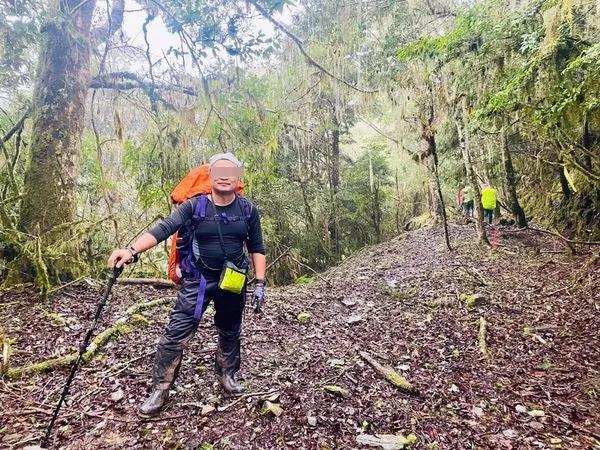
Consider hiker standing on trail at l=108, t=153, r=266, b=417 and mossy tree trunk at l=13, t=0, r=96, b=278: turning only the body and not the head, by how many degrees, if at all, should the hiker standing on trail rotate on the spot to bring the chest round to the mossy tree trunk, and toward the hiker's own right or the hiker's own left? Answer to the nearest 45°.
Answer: approximately 135° to the hiker's own right

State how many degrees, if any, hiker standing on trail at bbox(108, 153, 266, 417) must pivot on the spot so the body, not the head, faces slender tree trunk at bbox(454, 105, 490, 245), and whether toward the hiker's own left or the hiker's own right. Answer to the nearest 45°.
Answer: approximately 135° to the hiker's own left

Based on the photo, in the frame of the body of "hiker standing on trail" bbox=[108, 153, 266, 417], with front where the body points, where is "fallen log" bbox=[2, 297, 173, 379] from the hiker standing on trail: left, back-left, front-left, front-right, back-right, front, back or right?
back-right

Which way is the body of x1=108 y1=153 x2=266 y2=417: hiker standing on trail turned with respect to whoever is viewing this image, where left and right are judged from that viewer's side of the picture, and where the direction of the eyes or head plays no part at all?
facing the viewer

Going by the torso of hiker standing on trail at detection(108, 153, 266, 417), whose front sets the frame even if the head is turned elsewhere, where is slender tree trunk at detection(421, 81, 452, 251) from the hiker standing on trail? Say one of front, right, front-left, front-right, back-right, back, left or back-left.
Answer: back-left

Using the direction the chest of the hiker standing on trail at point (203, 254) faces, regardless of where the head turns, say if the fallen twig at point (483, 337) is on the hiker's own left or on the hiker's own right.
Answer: on the hiker's own left

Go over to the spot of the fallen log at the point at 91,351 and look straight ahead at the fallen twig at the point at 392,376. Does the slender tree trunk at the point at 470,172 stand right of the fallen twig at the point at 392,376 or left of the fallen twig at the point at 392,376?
left

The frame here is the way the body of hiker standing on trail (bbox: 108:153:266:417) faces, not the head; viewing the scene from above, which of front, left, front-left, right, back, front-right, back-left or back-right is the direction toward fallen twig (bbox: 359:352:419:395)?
left
